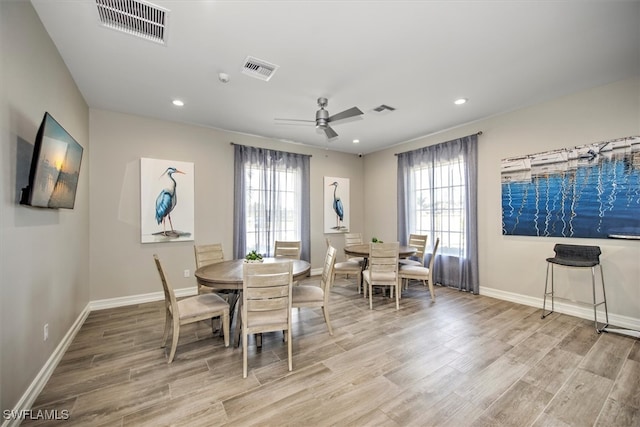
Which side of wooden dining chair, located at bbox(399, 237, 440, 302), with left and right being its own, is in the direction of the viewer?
left

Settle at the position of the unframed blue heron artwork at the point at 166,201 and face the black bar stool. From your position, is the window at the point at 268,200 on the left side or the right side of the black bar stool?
left

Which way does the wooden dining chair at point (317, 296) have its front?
to the viewer's left

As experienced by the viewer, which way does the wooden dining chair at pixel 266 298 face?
facing away from the viewer

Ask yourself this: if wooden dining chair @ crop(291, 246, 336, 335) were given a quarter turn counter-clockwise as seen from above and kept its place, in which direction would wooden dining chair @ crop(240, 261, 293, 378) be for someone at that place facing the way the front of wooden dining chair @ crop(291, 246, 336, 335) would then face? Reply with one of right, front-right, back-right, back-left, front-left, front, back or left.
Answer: front-right

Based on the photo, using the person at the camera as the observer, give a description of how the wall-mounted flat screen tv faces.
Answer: facing the viewer and to the right of the viewer

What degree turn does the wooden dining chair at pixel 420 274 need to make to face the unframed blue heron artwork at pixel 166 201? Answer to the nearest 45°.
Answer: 0° — it already faces it

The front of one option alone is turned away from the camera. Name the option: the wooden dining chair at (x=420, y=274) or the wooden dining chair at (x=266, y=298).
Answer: the wooden dining chair at (x=266, y=298)

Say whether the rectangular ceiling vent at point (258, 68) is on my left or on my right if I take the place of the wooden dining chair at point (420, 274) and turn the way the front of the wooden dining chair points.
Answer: on my left

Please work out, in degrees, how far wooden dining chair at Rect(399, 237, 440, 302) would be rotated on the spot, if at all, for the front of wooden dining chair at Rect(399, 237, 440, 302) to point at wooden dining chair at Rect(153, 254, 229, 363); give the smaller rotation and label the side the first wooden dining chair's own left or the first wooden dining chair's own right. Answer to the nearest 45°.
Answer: approximately 45° to the first wooden dining chair's own left

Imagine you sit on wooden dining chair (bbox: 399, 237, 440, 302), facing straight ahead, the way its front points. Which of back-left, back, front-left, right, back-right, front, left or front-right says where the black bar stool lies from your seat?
back
